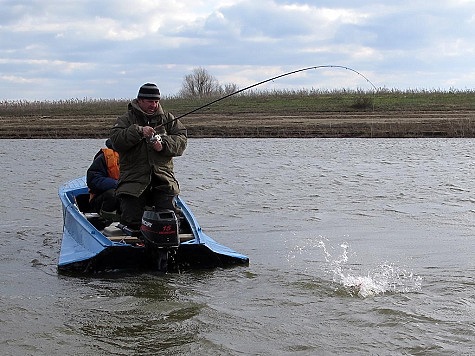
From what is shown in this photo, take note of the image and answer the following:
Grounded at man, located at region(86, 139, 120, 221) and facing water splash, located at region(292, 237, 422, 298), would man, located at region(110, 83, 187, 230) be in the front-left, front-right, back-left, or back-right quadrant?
front-right

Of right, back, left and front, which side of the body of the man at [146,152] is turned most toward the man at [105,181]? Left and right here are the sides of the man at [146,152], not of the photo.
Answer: back

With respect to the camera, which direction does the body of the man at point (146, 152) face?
toward the camera

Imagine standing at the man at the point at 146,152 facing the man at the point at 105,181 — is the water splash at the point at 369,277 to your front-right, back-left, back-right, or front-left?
back-right

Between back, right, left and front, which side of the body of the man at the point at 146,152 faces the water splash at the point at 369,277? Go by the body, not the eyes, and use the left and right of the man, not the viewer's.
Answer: front

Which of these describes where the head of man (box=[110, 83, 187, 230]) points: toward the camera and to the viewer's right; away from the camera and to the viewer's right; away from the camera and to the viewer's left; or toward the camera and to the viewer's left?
toward the camera and to the viewer's right

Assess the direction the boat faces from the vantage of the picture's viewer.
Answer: facing away from the viewer and to the left of the viewer
